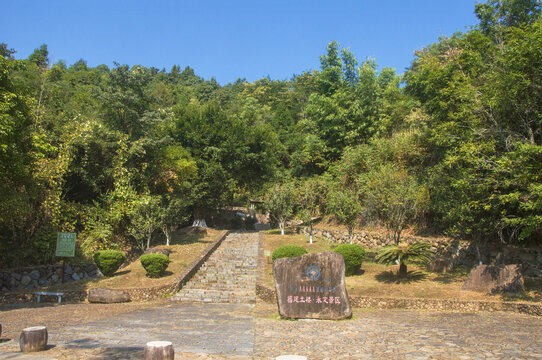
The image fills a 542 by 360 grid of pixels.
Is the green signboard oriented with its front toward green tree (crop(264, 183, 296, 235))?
no

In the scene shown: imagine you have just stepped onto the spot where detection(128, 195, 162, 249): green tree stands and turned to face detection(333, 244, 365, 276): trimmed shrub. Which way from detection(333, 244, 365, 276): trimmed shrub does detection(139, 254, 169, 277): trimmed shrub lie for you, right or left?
right

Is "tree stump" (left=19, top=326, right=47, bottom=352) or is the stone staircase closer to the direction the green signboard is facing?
the tree stump

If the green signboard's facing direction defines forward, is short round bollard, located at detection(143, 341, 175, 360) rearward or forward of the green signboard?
forward

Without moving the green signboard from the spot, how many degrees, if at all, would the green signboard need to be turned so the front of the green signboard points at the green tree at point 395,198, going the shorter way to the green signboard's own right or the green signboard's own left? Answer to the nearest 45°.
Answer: approximately 90° to the green signboard's own left

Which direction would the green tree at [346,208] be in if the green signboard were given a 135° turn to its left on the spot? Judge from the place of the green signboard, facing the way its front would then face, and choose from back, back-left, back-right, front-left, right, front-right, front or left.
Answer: front-right

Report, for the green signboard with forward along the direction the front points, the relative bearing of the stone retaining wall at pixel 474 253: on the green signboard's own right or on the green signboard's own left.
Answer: on the green signboard's own left

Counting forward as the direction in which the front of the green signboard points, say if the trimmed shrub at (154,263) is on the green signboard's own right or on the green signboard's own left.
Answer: on the green signboard's own left

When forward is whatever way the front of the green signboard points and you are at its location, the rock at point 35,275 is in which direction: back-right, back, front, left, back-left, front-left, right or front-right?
back-right

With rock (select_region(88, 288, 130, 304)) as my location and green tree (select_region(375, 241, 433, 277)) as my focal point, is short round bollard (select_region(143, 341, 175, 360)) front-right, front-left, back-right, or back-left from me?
front-right

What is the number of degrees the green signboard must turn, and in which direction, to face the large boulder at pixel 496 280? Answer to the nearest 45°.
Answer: approximately 45° to its left

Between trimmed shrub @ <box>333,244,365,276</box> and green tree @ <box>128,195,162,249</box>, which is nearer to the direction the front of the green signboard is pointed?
the trimmed shrub

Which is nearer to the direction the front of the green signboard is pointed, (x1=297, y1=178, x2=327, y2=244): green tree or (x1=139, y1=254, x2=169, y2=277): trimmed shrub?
the trimmed shrub

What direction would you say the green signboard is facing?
toward the camera

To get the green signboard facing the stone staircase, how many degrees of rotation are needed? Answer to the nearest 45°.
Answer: approximately 90° to its left

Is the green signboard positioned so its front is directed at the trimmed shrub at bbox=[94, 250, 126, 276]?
no

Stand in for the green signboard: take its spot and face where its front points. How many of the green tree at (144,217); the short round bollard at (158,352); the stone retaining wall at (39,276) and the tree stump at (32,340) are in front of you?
2
